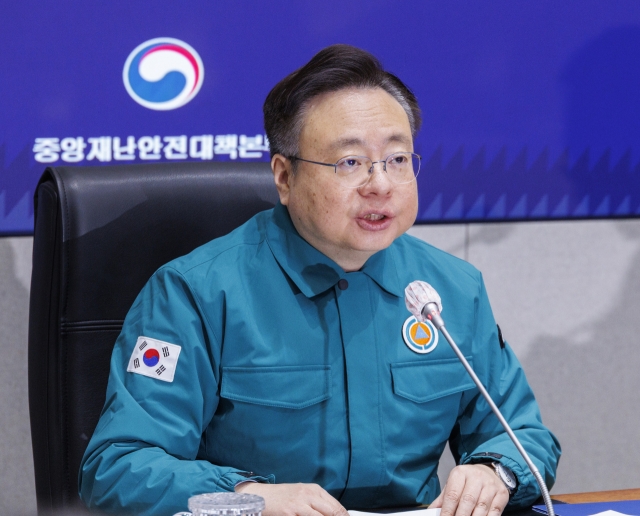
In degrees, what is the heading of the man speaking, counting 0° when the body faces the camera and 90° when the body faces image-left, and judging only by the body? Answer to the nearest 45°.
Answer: approximately 315°

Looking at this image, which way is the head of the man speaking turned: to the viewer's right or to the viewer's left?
to the viewer's right

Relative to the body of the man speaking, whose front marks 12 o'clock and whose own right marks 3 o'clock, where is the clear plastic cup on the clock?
The clear plastic cup is roughly at 2 o'clock from the man speaking.
